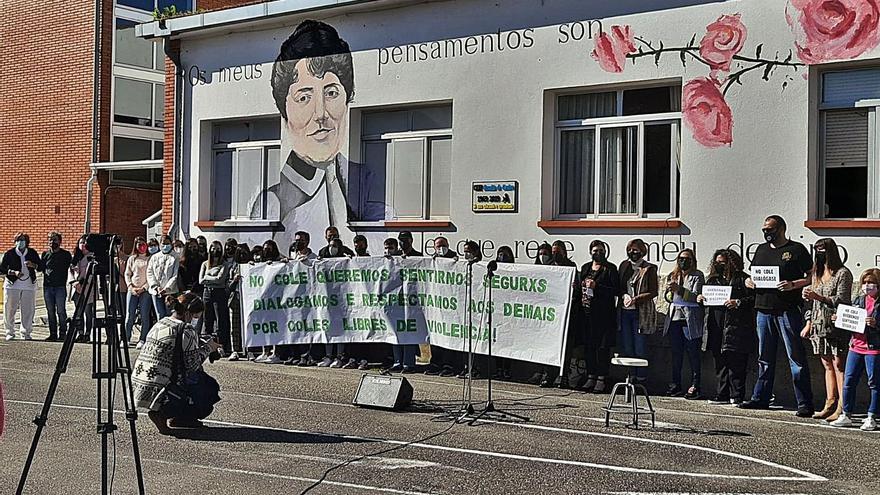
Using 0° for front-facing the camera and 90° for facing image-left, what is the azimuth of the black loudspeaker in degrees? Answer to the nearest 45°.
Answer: approximately 45°

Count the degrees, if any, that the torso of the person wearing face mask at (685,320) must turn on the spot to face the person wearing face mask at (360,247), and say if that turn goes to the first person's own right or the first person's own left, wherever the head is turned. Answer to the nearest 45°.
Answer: approximately 45° to the first person's own right

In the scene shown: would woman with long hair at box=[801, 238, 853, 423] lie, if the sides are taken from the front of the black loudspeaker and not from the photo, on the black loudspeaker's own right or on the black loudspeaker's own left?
on the black loudspeaker's own left

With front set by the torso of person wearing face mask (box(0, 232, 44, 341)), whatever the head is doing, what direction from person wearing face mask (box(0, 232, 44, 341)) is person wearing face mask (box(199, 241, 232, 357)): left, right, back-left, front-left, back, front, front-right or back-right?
front-left

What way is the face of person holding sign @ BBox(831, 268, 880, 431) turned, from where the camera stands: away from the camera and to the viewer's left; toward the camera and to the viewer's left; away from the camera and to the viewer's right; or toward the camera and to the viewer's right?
toward the camera and to the viewer's left

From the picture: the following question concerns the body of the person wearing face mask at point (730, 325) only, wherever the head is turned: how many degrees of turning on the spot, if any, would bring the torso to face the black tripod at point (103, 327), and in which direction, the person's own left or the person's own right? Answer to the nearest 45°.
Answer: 0° — they already face it

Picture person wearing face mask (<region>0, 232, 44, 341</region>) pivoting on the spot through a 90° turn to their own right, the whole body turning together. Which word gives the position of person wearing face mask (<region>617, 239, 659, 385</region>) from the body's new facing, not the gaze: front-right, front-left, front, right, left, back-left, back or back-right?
back-left

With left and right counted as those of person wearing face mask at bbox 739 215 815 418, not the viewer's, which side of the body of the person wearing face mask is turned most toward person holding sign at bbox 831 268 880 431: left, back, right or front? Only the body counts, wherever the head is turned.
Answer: left
